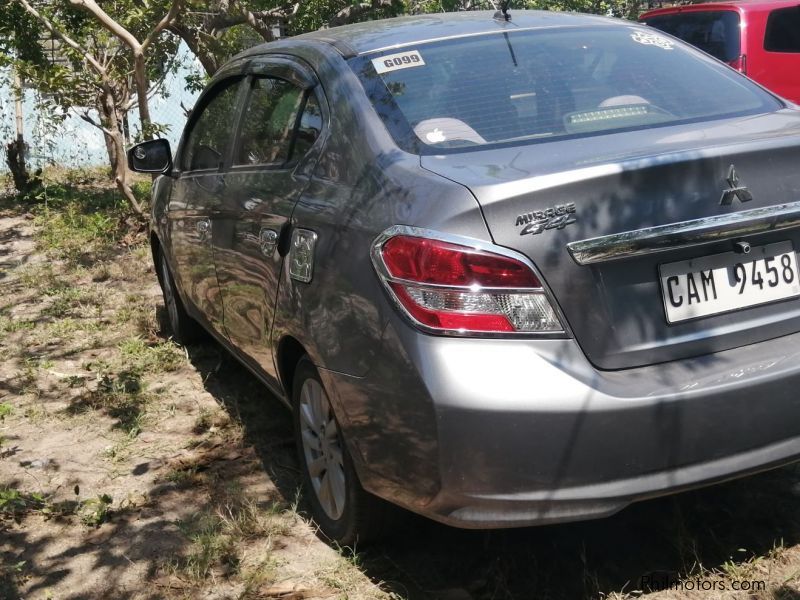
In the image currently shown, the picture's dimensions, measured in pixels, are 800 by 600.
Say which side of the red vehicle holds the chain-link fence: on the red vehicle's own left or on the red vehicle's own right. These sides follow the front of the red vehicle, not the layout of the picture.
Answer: on the red vehicle's own left

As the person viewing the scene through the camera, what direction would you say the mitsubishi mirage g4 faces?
facing away from the viewer and to the left of the viewer

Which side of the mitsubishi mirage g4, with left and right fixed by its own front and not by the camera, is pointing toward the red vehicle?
right

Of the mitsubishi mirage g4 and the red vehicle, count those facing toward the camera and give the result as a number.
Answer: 0

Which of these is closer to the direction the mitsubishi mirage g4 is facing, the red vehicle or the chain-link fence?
the chain-link fence

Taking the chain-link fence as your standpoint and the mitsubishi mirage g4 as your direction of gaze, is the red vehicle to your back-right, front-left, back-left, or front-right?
front-left

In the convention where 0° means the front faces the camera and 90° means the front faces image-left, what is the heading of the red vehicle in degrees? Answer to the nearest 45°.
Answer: approximately 225°

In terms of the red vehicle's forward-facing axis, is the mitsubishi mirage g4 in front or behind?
behind
